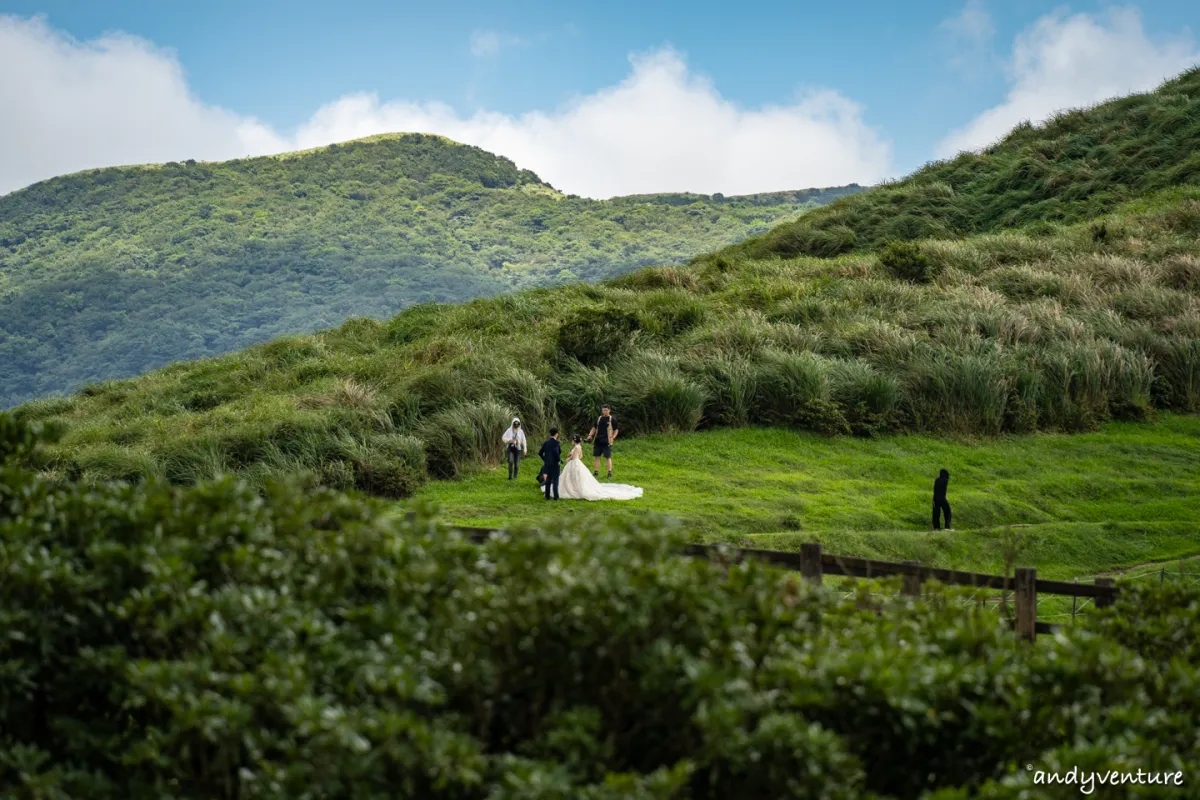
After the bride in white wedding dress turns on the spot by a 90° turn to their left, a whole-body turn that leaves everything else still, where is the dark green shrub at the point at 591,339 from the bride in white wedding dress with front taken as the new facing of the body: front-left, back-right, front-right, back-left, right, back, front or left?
back-right

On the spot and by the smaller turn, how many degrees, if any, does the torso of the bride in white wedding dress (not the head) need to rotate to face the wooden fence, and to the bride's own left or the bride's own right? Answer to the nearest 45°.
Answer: approximately 135° to the bride's own left

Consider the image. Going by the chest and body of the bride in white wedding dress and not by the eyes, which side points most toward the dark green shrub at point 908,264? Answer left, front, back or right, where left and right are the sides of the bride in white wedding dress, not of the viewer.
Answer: right

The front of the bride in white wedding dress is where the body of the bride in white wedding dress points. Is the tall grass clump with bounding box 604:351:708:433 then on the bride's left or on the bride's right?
on the bride's right

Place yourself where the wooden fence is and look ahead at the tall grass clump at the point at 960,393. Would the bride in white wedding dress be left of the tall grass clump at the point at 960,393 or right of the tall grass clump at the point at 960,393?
left

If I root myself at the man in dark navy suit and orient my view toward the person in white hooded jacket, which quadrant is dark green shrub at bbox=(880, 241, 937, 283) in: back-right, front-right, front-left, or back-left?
front-right

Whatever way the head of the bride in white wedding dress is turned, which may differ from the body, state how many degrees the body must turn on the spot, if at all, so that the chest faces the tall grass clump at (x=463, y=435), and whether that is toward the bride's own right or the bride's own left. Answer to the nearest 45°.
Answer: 0° — they already face it

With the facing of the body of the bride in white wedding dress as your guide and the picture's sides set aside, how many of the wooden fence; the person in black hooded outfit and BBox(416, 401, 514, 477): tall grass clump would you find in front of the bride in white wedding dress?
1

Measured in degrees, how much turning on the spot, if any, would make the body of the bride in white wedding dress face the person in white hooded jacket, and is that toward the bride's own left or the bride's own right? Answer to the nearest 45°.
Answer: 0° — they already face them

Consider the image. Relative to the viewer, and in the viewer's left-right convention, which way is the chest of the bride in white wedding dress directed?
facing away from the viewer and to the left of the viewer

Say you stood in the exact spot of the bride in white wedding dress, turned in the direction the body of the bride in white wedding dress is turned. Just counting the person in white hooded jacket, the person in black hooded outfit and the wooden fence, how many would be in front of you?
1
